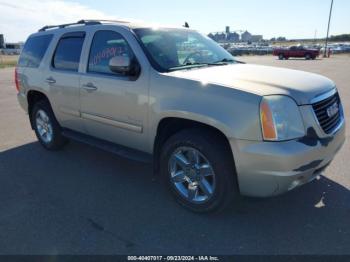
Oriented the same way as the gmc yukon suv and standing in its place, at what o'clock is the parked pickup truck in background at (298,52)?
The parked pickup truck in background is roughly at 8 o'clock from the gmc yukon suv.

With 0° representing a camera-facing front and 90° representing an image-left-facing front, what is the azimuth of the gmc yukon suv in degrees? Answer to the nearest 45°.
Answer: approximately 315°
